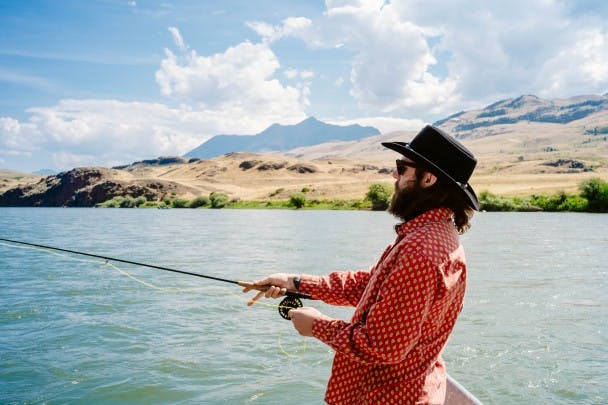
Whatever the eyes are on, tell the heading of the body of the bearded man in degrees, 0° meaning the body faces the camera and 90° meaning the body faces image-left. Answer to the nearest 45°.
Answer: approximately 90°

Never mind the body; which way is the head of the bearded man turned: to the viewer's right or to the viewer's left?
to the viewer's left
